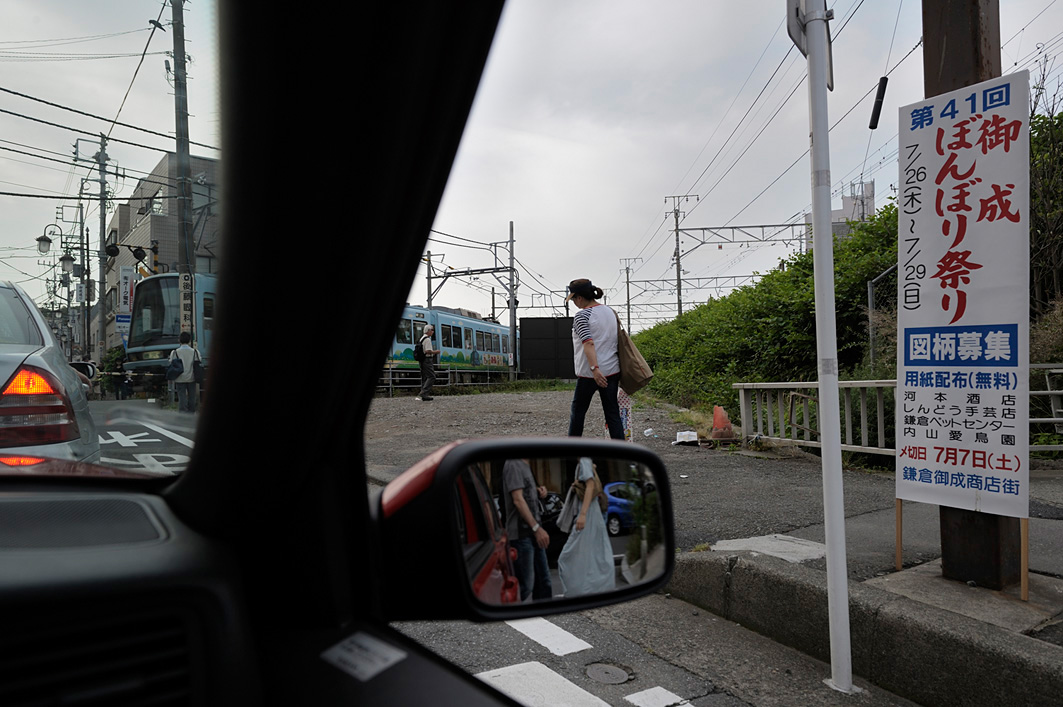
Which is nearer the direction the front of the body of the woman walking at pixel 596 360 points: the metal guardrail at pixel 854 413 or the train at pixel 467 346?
the train

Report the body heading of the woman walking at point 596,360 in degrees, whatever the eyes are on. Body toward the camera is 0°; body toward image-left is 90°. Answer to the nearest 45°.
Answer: approximately 135°

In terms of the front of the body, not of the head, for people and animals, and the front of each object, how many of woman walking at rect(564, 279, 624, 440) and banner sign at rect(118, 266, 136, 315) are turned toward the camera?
1

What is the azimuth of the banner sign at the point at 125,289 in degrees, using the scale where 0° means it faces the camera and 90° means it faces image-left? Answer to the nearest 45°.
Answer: approximately 0°

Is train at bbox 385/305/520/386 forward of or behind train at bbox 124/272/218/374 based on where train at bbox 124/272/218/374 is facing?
behind
